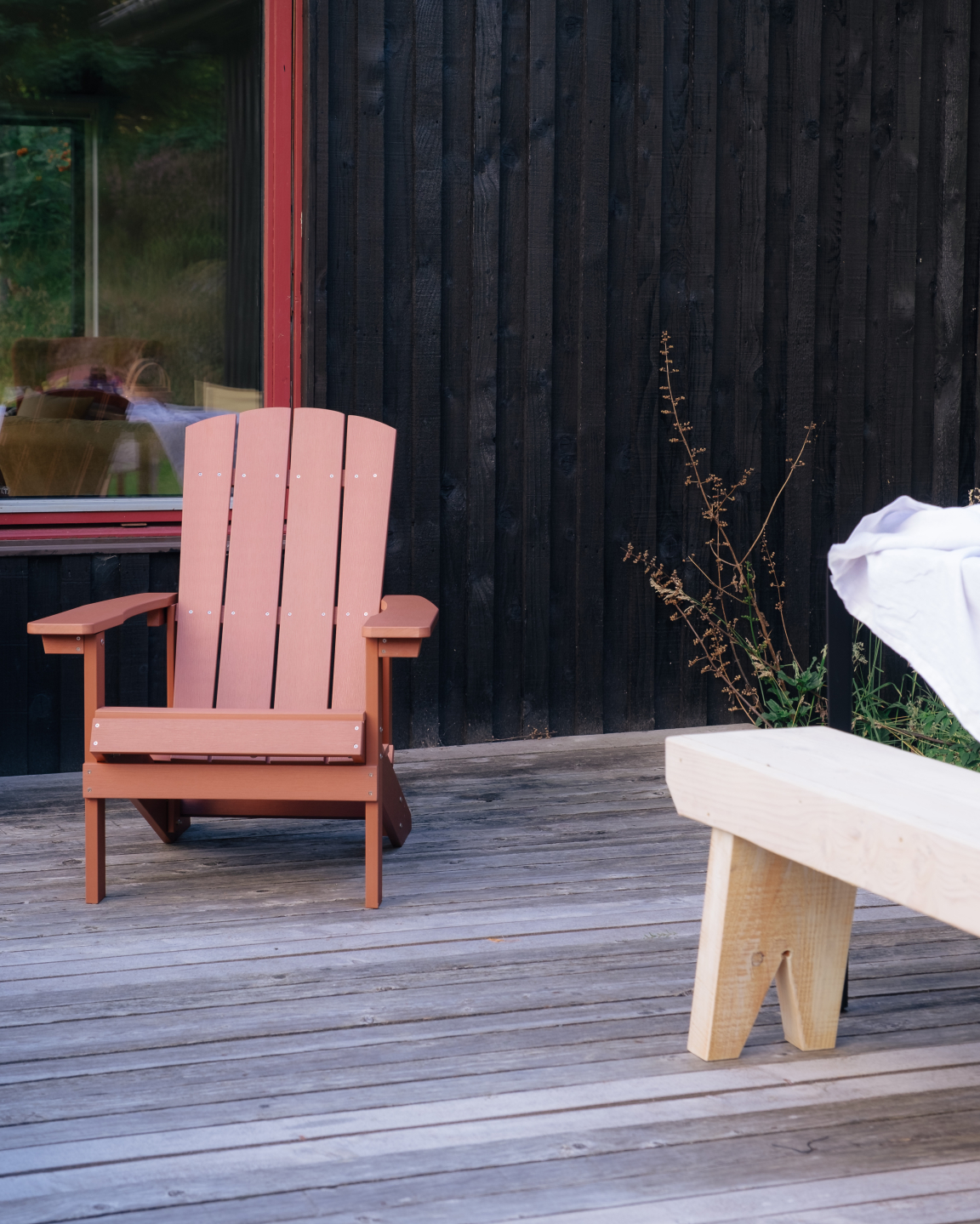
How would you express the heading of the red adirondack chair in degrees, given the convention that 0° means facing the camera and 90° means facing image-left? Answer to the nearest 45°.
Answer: approximately 0°

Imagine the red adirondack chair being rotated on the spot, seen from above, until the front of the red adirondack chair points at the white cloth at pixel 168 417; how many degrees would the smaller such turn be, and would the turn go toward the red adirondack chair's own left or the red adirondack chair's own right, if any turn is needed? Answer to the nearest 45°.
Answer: approximately 180°

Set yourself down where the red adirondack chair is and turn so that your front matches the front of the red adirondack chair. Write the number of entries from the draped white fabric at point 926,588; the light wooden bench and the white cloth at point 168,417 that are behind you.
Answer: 1

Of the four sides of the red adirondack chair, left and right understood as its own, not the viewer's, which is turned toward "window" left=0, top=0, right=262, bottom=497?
back

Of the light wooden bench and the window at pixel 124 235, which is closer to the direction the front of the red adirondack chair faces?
the light wooden bench

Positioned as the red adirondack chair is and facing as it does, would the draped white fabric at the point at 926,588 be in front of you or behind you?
in front

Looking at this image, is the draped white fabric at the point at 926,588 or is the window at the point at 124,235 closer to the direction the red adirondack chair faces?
the draped white fabric

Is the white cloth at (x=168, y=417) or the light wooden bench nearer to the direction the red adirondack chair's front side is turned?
the light wooden bench
